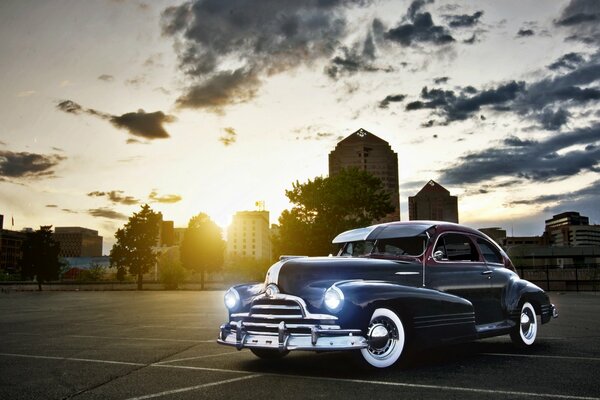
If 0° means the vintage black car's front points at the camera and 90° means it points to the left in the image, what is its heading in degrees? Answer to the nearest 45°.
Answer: approximately 45°
